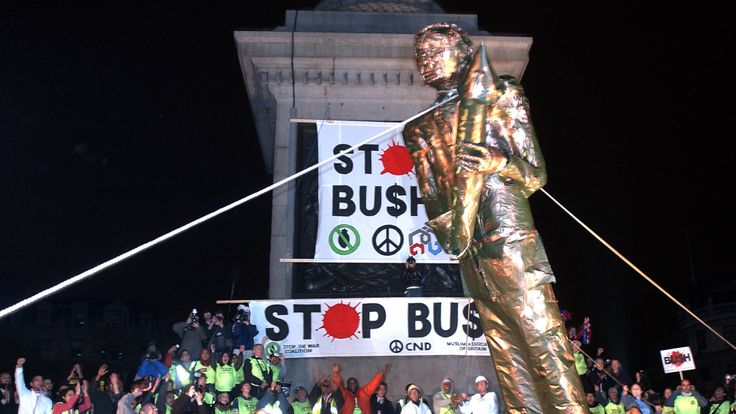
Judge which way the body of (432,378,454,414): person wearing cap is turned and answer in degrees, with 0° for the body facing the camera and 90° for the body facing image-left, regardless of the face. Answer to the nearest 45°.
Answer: approximately 315°

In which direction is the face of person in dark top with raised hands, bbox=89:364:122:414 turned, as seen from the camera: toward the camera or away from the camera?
toward the camera

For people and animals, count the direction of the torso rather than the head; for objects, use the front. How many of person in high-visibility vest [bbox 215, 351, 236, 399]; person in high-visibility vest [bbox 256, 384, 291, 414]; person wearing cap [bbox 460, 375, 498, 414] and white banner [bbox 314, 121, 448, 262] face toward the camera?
4

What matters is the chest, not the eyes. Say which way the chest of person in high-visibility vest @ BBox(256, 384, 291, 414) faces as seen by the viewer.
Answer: toward the camera

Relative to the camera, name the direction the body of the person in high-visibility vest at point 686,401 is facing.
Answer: toward the camera

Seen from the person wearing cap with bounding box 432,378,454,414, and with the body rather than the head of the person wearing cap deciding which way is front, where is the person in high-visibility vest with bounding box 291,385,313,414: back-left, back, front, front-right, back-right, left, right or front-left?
back-right

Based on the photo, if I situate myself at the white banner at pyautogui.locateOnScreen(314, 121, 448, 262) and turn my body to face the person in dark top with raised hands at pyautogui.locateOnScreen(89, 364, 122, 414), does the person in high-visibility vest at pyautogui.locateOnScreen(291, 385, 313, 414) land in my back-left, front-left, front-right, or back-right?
front-left

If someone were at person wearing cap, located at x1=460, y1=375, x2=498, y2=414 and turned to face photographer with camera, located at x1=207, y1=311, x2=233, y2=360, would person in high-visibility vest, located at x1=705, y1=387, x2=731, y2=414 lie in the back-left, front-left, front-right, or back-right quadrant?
back-right

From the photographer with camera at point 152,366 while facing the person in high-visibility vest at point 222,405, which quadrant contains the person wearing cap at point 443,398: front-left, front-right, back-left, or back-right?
front-left

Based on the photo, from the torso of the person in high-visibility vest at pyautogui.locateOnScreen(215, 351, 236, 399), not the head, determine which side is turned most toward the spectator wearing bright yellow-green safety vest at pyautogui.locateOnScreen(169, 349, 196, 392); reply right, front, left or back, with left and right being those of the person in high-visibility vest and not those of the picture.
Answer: right

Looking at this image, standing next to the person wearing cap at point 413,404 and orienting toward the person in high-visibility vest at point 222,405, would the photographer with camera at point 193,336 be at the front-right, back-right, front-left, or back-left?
front-right

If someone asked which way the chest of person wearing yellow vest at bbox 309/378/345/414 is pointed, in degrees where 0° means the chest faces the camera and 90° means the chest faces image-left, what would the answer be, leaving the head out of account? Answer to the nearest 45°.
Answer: approximately 0°

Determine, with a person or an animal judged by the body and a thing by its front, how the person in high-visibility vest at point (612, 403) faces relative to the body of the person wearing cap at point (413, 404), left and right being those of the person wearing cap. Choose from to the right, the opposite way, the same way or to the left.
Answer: the same way
